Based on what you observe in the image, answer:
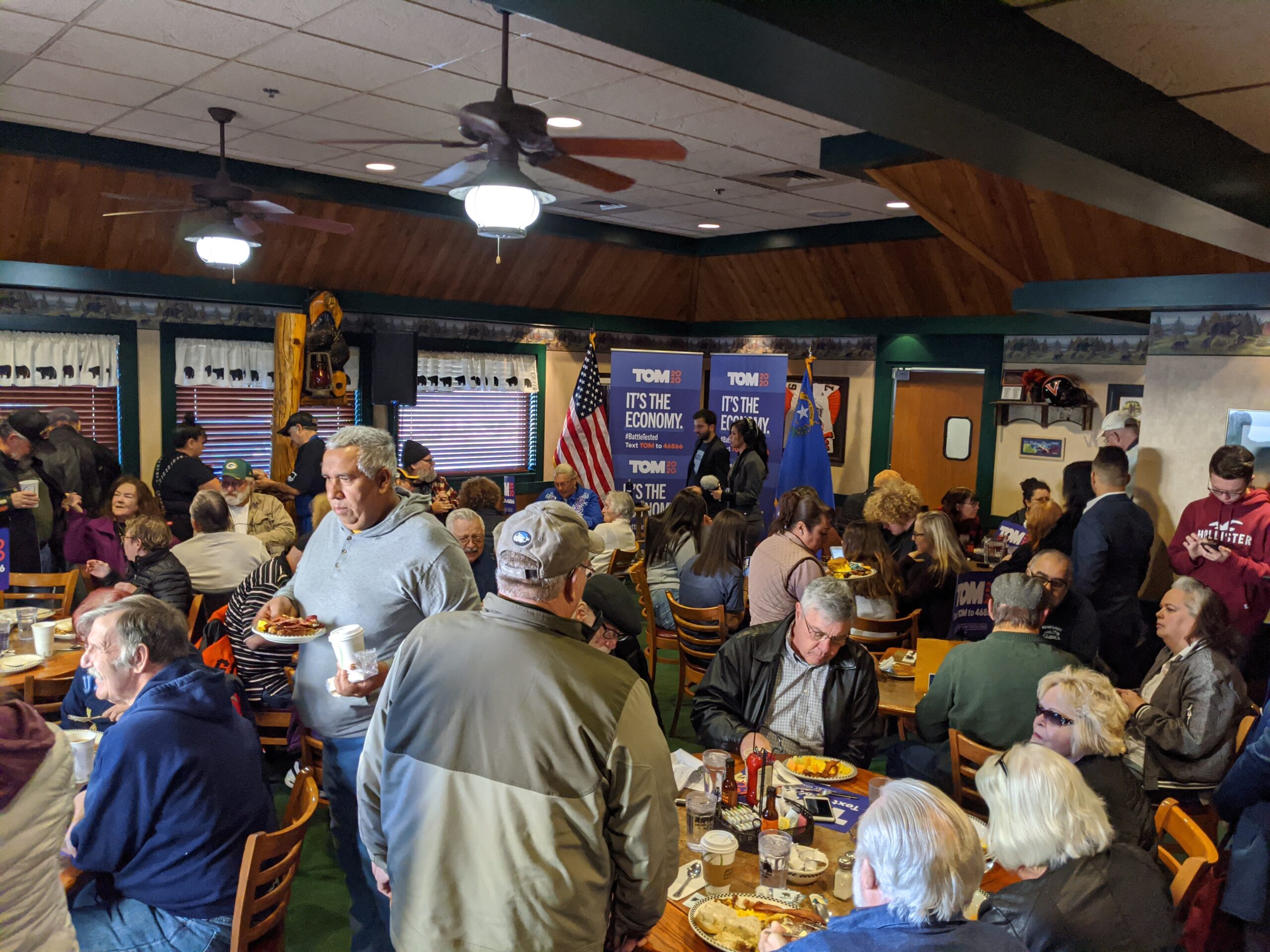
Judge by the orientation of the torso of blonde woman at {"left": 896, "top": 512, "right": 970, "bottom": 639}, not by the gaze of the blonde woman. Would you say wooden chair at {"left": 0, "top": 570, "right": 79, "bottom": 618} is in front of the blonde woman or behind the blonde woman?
in front

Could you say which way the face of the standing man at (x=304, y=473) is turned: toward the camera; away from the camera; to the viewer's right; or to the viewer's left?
to the viewer's left

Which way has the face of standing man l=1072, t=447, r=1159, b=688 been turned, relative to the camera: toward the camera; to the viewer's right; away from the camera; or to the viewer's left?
away from the camera

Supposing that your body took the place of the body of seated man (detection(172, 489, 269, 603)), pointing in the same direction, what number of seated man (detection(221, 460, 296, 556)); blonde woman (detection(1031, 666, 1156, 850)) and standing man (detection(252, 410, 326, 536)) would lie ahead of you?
2

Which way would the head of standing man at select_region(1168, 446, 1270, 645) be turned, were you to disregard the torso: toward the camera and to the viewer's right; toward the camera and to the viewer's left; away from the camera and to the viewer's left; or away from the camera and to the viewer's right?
toward the camera and to the viewer's left

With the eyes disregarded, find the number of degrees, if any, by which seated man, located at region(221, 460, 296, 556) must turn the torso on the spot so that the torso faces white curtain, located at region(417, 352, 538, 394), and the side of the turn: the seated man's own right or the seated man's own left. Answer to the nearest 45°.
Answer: approximately 180°

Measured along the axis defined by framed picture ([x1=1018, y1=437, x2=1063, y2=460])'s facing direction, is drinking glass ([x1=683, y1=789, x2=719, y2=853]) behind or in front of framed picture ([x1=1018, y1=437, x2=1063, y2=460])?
in front

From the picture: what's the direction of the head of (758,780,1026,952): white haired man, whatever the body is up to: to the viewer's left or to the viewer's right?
to the viewer's left

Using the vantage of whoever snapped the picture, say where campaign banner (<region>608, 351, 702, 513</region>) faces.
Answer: facing the viewer

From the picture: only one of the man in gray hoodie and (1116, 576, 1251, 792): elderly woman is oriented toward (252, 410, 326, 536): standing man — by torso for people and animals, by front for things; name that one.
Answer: the elderly woman

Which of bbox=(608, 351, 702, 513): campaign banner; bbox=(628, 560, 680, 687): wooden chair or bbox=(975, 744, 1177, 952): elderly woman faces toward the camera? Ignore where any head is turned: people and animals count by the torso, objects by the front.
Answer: the campaign banner

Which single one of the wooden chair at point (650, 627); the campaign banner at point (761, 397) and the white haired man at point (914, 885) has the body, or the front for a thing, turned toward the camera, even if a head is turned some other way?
the campaign banner

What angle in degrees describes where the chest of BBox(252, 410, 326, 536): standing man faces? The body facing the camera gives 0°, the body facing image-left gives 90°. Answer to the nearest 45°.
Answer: approximately 90°

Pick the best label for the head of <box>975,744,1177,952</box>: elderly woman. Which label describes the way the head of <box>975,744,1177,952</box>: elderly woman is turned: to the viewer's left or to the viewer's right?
to the viewer's left

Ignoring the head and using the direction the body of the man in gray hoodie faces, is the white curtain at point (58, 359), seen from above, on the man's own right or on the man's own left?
on the man's own right
